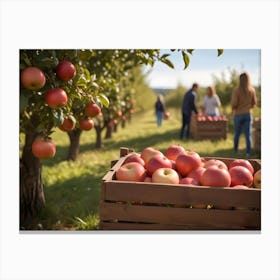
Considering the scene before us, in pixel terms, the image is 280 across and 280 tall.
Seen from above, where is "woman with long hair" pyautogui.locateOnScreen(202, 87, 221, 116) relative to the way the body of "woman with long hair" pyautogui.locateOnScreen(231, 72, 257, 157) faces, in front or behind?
in front

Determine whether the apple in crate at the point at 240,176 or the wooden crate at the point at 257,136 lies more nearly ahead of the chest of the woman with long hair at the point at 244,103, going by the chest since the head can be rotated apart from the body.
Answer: the wooden crate

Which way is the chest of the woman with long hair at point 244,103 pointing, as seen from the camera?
away from the camera

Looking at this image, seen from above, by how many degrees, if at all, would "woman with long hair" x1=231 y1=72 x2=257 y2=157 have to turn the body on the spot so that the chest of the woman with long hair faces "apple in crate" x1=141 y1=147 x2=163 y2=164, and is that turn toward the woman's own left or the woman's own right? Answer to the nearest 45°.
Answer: approximately 180°
